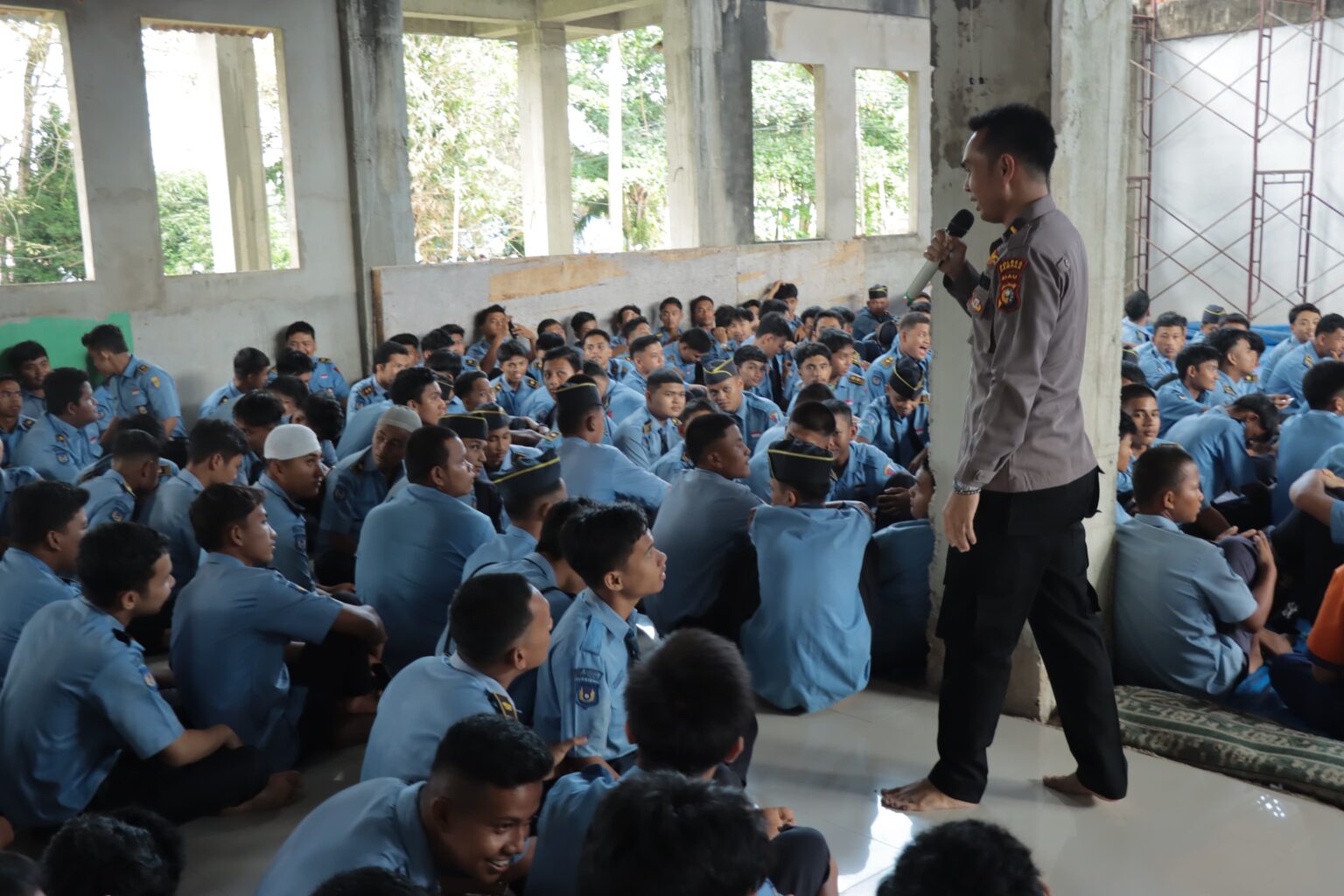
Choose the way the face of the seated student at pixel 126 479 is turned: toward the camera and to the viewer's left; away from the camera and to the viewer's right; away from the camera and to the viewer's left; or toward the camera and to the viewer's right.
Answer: away from the camera and to the viewer's right

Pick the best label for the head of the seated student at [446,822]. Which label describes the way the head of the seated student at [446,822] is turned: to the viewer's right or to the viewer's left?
to the viewer's right

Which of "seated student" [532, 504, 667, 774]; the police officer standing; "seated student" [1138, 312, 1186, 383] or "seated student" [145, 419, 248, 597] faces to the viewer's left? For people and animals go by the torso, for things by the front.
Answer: the police officer standing

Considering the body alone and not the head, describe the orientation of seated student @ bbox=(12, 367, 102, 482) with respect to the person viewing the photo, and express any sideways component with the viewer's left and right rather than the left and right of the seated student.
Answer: facing to the right of the viewer

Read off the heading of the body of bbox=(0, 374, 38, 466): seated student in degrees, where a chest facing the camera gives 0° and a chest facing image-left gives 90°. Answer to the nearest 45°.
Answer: approximately 315°

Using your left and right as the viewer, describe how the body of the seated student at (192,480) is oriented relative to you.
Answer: facing to the right of the viewer

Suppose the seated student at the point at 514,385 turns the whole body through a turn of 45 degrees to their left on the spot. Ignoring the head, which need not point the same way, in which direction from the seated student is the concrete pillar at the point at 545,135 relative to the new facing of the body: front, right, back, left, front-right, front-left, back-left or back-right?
back-left

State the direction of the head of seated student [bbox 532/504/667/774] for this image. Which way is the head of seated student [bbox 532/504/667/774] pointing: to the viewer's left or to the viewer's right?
to the viewer's right

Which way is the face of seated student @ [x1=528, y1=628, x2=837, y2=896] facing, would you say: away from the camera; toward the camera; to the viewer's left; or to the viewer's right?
away from the camera

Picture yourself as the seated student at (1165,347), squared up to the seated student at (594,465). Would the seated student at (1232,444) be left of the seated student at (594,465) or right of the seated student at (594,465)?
left
